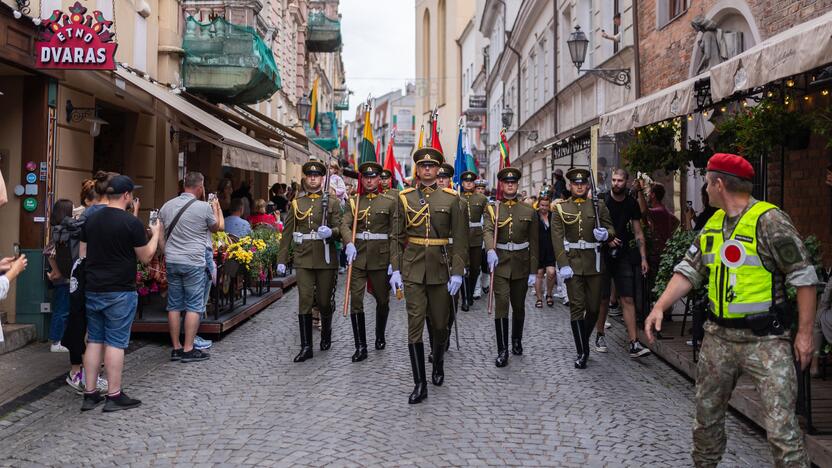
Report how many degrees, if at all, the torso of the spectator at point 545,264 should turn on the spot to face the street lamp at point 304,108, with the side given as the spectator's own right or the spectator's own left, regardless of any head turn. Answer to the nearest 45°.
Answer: approximately 135° to the spectator's own right

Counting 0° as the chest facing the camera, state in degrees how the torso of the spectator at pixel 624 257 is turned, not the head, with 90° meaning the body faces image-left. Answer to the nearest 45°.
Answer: approximately 0°

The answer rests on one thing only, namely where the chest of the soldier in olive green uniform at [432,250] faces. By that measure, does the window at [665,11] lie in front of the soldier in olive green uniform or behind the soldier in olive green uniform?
behind

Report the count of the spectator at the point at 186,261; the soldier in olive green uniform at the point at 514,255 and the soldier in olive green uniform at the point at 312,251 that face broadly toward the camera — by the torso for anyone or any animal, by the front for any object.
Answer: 2

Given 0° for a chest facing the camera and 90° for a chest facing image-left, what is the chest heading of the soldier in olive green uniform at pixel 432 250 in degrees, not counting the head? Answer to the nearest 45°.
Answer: approximately 0°

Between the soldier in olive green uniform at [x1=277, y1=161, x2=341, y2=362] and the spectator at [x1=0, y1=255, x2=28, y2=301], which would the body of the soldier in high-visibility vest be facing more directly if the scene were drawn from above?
the spectator

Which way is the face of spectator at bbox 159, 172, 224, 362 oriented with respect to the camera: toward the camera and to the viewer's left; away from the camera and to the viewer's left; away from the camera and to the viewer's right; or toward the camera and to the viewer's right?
away from the camera and to the viewer's right

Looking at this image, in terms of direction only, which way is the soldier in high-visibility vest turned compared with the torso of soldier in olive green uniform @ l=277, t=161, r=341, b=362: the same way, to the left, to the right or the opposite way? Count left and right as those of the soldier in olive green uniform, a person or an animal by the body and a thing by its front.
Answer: to the right

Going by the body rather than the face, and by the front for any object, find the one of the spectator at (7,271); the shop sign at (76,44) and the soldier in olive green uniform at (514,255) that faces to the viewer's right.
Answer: the spectator

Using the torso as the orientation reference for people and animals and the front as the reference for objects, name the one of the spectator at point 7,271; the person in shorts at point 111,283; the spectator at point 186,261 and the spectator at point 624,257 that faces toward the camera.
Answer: the spectator at point 624,257

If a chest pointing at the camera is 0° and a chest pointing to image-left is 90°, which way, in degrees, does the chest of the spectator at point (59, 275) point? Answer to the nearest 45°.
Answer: approximately 270°
